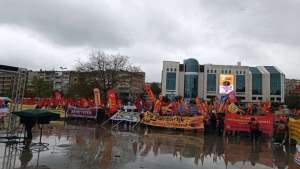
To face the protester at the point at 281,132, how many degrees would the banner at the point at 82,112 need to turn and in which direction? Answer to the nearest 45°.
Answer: approximately 45° to its left

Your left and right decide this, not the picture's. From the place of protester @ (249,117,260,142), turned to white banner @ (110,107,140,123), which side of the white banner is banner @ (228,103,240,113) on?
right

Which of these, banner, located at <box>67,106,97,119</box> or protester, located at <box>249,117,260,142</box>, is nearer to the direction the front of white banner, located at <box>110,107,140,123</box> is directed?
the protester

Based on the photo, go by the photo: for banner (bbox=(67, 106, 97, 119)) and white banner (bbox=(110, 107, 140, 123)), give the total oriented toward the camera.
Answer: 2

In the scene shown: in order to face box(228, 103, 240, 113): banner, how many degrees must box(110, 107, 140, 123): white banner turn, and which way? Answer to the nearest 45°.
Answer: approximately 45° to its left

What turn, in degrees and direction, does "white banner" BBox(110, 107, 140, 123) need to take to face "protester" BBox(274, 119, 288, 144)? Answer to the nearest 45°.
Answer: approximately 45° to its left

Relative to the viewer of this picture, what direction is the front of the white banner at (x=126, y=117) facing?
facing the viewer

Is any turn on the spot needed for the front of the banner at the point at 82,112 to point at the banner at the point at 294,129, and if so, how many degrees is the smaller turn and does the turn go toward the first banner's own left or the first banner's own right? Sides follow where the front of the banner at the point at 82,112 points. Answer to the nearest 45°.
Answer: approximately 45° to the first banner's own left

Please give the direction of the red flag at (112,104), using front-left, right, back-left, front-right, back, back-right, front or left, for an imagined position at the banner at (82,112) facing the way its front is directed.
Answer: front-left

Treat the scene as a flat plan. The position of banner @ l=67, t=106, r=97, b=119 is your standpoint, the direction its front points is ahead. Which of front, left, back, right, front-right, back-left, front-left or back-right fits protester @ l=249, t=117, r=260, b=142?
front-left

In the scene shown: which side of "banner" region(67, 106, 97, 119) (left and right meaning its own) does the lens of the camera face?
front

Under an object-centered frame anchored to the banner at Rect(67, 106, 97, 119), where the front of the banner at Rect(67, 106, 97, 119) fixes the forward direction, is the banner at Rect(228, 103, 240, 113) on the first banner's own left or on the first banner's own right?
on the first banner's own left

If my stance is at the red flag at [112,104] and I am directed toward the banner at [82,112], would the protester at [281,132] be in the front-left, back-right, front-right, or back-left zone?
back-left
